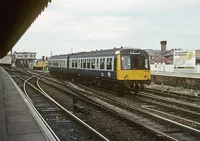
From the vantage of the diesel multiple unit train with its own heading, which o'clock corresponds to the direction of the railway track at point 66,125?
The railway track is roughly at 2 o'clock from the diesel multiple unit train.

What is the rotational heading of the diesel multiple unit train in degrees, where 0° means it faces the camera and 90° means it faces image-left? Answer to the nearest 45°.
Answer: approximately 315°
